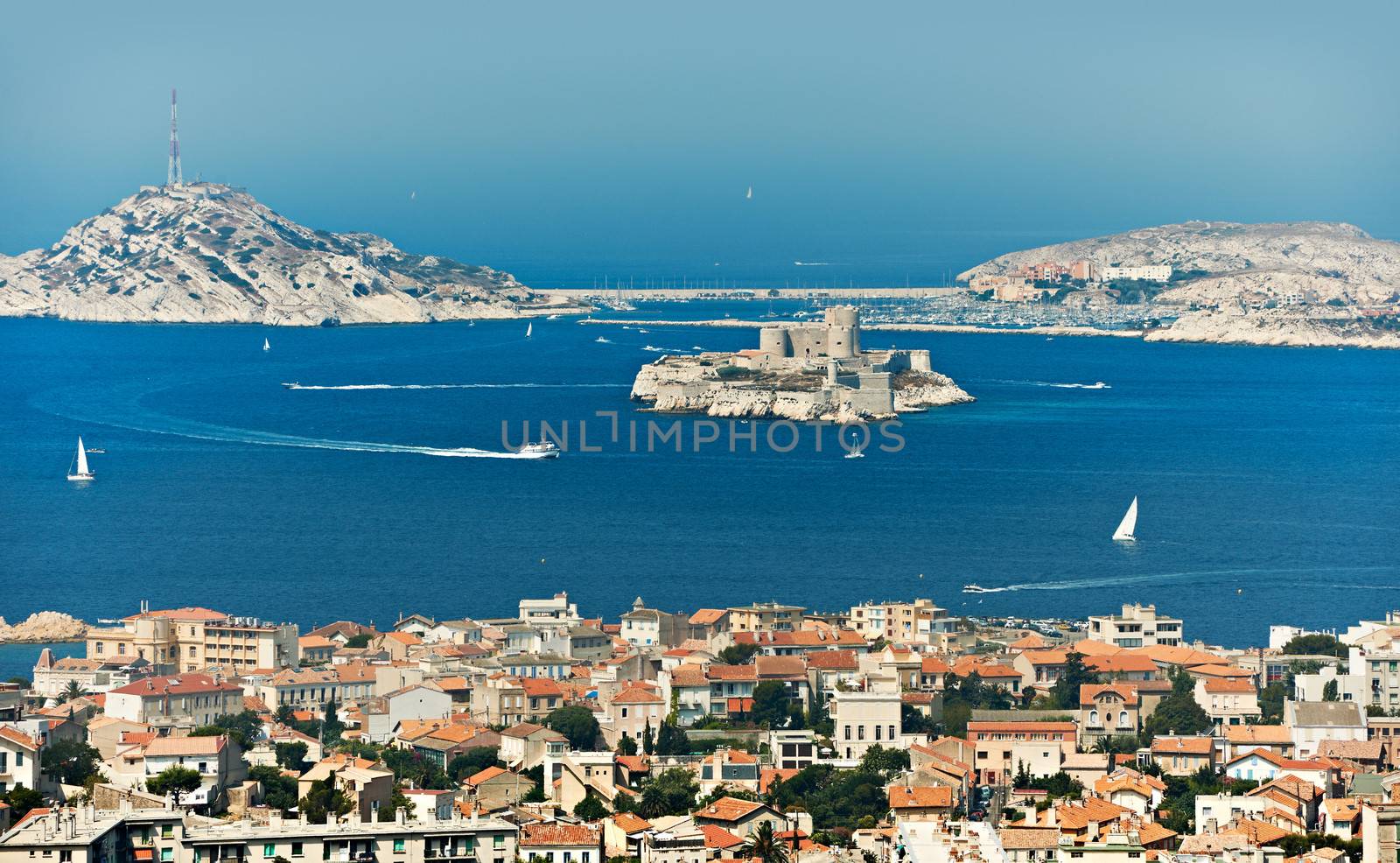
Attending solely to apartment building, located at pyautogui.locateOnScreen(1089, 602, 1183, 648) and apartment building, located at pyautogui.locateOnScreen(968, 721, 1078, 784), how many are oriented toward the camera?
2

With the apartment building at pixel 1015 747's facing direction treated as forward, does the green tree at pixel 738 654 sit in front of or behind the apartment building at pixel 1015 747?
behind

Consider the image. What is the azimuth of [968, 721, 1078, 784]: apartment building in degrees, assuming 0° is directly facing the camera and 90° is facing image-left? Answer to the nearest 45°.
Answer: approximately 0°

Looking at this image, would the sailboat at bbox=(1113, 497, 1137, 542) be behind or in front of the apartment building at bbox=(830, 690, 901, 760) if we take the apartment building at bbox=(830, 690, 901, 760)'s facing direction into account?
behind

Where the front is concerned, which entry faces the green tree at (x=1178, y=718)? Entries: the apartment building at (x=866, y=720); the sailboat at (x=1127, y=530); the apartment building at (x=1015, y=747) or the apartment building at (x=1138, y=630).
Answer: the apartment building at (x=1138, y=630)

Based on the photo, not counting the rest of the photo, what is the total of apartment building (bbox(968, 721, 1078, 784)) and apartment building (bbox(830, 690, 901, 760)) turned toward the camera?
2

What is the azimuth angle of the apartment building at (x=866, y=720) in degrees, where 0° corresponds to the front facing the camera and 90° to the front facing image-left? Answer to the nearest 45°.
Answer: approximately 0°
